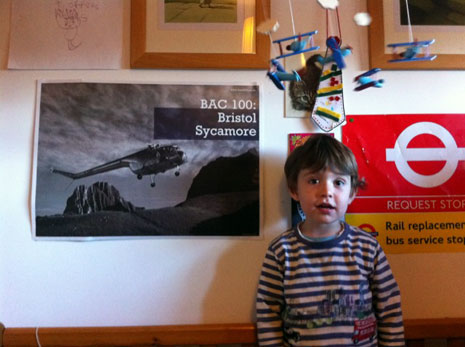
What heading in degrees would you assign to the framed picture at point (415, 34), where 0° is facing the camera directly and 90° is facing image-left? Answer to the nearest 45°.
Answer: approximately 0°

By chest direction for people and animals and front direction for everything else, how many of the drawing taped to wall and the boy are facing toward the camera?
2

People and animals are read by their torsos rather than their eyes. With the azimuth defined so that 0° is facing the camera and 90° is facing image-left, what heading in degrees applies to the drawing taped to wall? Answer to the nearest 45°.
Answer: approximately 0°

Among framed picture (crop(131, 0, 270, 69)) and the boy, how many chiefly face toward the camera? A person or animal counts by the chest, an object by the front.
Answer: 2
